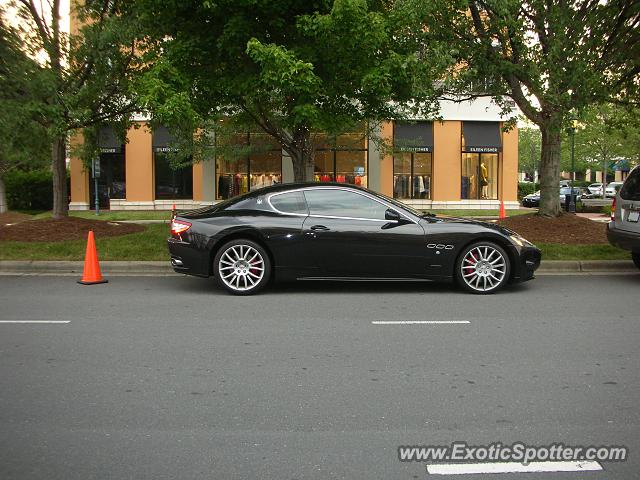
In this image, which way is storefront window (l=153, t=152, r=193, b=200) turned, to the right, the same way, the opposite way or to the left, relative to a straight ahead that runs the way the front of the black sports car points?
to the right

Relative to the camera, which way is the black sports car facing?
to the viewer's right

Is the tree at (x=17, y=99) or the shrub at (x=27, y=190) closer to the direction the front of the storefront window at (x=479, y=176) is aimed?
the tree

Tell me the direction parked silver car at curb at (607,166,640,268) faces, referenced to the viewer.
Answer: facing away from the viewer and to the right of the viewer

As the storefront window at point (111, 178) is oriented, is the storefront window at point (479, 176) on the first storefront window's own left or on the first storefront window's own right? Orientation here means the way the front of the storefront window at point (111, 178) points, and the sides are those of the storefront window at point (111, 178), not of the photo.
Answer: on the first storefront window's own left

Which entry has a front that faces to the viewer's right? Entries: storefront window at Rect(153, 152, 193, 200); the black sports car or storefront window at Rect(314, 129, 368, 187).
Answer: the black sports car

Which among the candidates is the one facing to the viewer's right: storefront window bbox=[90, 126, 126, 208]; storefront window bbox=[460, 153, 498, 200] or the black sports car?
the black sports car

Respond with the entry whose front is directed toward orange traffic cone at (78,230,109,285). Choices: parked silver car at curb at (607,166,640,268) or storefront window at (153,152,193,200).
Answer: the storefront window
